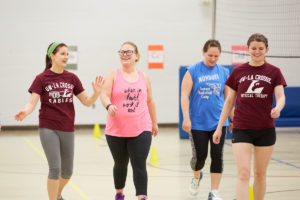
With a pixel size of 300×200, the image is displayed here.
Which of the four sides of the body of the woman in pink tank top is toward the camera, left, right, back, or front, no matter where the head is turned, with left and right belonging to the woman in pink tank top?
front

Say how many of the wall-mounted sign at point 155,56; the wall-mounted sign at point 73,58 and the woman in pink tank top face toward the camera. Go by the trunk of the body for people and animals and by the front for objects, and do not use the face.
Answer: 3

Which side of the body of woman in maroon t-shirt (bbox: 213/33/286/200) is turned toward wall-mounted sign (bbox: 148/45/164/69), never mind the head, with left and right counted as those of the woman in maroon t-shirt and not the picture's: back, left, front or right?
back

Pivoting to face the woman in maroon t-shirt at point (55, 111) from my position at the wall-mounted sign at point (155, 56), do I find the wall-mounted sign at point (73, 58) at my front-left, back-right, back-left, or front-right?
front-right

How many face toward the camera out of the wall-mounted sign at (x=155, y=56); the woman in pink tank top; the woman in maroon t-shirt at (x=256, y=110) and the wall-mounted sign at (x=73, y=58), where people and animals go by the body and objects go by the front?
4

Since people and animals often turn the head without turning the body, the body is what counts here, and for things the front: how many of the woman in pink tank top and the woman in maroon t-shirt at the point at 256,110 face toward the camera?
2

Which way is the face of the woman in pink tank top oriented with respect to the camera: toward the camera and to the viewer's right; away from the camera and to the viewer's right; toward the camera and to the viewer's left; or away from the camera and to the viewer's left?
toward the camera and to the viewer's left

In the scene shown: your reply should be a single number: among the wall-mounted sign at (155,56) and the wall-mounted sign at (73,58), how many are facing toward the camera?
2

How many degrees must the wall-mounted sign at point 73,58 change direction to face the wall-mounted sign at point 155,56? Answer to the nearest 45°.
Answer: approximately 90° to its left

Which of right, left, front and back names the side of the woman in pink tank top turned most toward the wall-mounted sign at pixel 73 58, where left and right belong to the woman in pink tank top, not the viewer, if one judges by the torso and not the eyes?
back

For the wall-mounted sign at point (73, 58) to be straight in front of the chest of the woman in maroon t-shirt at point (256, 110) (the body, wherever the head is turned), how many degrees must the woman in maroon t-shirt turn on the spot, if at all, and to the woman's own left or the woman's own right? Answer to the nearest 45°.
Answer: approximately 135° to the woman's own right

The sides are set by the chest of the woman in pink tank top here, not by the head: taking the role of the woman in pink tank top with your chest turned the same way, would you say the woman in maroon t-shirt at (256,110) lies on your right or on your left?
on your left

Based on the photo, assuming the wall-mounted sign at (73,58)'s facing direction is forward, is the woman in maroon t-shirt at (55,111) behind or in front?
in front

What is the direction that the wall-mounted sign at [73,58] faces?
toward the camera

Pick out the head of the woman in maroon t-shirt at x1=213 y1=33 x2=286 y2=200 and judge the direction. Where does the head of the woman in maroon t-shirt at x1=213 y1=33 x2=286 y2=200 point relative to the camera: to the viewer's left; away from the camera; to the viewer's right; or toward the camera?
toward the camera

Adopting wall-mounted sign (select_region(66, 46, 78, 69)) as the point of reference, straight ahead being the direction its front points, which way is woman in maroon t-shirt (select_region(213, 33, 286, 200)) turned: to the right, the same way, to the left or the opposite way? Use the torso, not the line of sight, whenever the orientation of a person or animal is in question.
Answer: the same way
